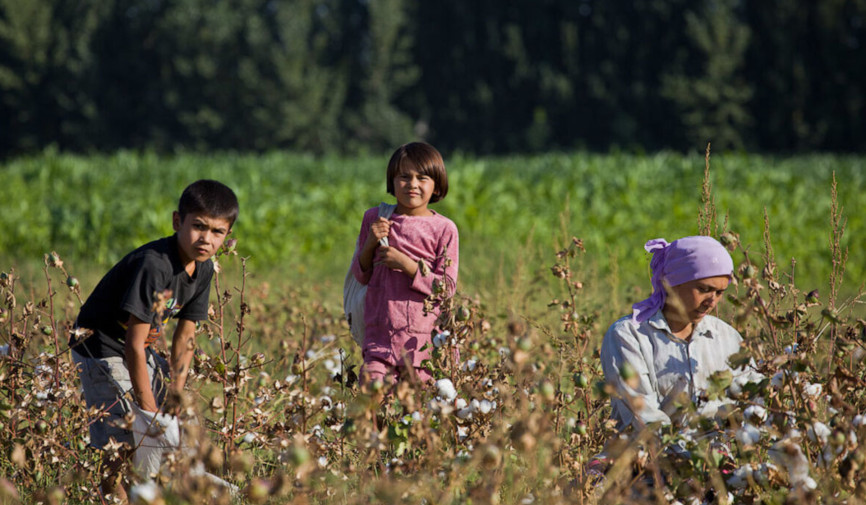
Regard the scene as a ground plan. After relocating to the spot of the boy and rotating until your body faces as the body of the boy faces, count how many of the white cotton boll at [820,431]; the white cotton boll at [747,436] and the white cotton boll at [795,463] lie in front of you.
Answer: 3

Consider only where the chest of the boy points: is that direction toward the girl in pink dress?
no

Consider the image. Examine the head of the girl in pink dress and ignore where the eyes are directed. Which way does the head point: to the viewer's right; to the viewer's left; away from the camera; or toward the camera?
toward the camera

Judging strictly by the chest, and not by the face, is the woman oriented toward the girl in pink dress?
no

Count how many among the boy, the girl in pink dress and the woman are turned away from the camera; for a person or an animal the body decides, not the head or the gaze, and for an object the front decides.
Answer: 0

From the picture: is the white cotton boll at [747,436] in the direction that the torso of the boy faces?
yes

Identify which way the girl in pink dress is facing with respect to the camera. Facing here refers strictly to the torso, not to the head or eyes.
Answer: toward the camera

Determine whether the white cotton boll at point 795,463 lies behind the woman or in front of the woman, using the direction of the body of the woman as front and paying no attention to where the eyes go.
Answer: in front

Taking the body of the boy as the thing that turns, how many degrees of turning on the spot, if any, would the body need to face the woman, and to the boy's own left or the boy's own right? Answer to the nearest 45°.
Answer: approximately 45° to the boy's own left
